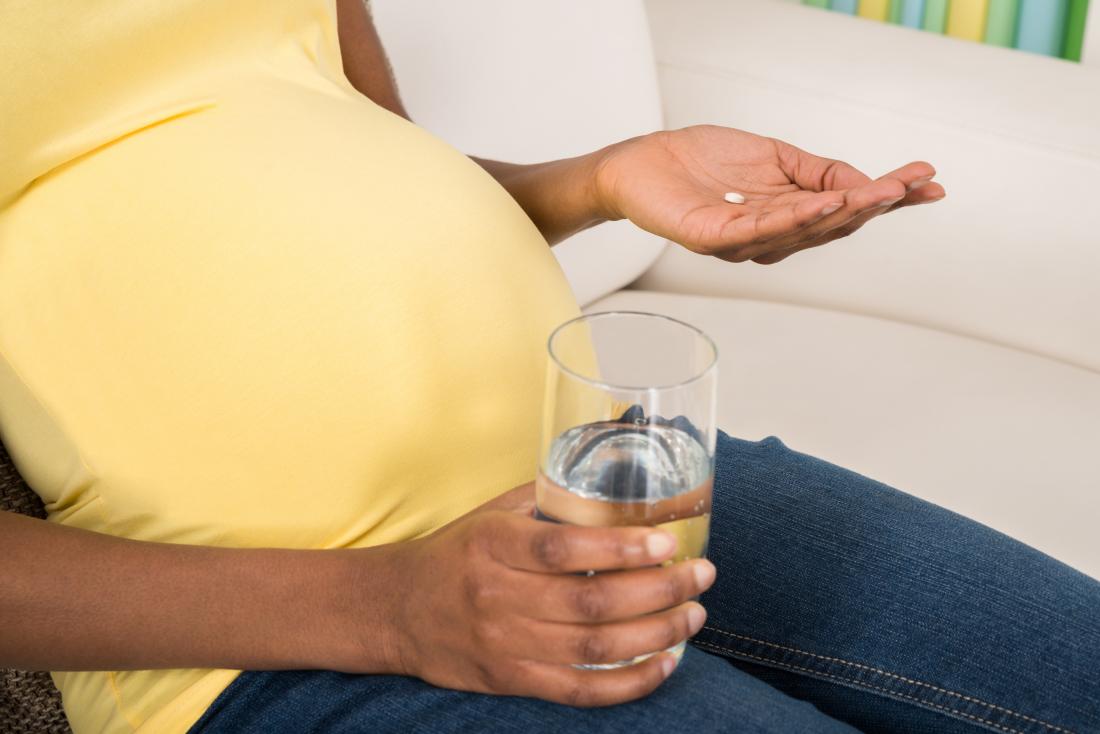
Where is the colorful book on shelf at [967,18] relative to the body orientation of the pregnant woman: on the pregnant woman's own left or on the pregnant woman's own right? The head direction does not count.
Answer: on the pregnant woman's own left

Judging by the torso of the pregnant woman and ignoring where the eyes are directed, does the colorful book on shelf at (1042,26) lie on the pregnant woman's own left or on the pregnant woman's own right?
on the pregnant woman's own left

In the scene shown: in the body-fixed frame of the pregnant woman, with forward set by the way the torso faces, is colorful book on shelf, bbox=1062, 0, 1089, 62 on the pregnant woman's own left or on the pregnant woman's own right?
on the pregnant woman's own left

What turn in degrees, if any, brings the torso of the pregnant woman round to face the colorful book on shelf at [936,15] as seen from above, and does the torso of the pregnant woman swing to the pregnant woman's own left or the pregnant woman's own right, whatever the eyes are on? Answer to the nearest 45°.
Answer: approximately 90° to the pregnant woman's own left

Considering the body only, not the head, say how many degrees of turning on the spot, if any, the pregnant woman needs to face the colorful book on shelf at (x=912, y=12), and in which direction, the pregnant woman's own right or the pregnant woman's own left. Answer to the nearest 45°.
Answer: approximately 90° to the pregnant woman's own left

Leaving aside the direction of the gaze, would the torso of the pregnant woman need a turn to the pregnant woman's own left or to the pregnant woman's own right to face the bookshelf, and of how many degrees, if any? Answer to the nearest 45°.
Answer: approximately 90° to the pregnant woman's own left

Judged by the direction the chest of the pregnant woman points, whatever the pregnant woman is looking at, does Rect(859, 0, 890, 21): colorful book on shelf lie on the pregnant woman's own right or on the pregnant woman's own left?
on the pregnant woman's own left

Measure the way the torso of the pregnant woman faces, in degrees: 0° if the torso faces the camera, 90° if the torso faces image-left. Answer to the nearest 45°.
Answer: approximately 315°
